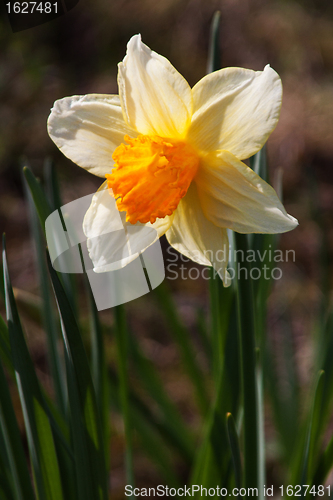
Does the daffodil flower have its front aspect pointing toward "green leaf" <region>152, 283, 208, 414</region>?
no

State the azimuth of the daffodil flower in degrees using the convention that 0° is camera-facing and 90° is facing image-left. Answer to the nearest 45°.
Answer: approximately 45°
